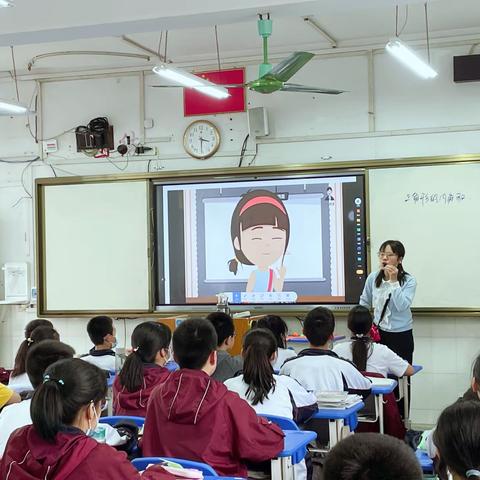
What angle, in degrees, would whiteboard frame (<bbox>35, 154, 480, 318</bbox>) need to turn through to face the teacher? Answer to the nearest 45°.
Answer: approximately 45° to its left

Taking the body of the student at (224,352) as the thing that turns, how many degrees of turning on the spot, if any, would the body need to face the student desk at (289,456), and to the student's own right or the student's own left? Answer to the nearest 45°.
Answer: approximately 135° to the student's own right

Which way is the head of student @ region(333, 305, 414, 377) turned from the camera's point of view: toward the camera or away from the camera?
away from the camera

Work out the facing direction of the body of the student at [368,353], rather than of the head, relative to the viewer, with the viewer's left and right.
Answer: facing away from the viewer

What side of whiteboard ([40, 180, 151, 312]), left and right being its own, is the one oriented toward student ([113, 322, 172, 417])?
front

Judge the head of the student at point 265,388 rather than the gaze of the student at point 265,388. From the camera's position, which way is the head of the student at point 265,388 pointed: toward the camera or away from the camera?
away from the camera

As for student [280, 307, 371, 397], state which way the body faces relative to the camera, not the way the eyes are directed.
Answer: away from the camera

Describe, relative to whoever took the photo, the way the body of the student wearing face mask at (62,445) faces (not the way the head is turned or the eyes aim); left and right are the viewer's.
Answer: facing away from the viewer and to the right of the viewer

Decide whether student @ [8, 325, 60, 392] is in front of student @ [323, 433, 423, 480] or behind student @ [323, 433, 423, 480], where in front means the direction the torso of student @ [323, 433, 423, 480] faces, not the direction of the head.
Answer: in front

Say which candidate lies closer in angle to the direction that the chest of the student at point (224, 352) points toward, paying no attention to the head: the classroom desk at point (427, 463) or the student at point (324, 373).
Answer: the student

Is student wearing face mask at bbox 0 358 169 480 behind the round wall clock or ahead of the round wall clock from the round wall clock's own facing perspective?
ahead

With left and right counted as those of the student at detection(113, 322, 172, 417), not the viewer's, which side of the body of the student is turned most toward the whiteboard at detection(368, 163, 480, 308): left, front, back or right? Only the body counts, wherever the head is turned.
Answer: front

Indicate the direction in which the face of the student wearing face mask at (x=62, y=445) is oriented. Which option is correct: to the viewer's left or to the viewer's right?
to the viewer's right

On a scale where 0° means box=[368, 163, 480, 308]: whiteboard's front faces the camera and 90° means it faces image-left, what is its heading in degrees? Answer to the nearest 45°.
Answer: approximately 0°
